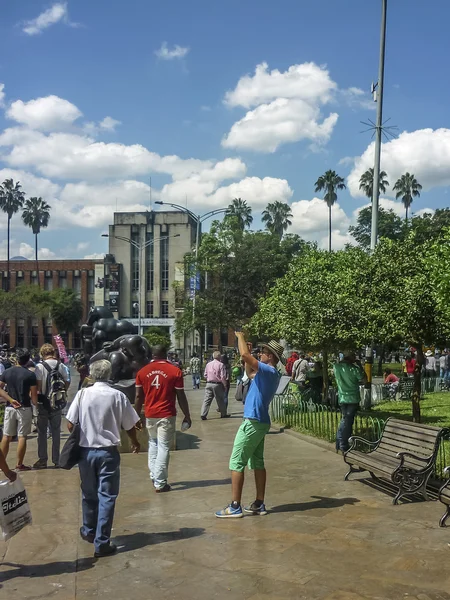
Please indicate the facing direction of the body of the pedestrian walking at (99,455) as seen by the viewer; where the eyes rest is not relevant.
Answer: away from the camera

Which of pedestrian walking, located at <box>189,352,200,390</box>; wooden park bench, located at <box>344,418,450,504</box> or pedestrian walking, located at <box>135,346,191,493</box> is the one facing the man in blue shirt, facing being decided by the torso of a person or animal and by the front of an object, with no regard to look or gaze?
the wooden park bench

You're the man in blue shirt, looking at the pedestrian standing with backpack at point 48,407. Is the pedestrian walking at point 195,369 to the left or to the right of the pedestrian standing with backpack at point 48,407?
right

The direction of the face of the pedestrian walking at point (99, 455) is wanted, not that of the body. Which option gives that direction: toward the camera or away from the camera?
away from the camera

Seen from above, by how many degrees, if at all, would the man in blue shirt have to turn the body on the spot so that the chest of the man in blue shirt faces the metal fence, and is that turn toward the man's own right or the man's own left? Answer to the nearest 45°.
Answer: approximately 90° to the man's own right

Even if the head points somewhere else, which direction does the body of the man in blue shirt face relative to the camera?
to the viewer's left

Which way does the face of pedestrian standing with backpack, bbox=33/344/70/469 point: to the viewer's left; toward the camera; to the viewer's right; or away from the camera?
away from the camera

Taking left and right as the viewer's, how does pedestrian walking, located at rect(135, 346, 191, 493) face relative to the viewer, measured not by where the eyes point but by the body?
facing away from the viewer

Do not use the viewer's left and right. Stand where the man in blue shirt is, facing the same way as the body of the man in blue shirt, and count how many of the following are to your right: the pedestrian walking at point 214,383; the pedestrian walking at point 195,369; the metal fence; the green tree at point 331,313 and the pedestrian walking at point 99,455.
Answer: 4

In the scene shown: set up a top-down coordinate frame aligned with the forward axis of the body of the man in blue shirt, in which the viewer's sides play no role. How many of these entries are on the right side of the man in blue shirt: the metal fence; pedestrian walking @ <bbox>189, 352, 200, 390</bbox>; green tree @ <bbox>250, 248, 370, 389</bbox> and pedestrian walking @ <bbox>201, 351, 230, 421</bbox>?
4
